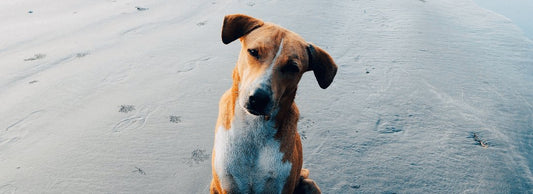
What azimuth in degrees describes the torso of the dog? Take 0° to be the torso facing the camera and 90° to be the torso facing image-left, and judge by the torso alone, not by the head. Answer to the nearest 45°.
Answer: approximately 0°
